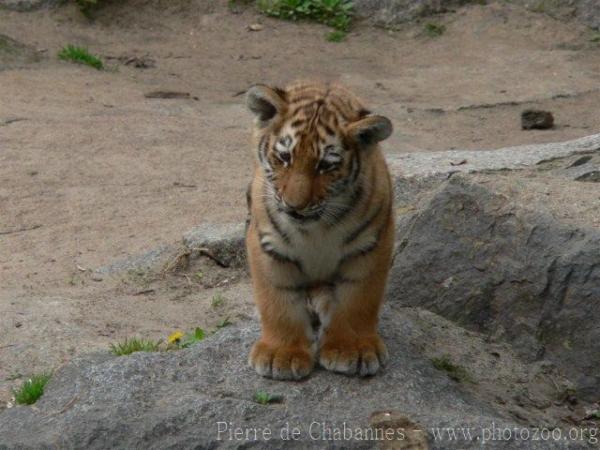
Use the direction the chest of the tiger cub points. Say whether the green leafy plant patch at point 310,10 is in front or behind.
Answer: behind

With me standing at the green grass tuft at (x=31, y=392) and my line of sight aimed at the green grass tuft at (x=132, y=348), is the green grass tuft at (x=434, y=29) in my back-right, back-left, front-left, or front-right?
front-left

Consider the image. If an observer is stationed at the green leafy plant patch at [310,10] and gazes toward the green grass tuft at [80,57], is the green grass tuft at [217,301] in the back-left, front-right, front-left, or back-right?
front-left

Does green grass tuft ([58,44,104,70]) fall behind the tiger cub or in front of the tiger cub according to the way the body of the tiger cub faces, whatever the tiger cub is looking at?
behind

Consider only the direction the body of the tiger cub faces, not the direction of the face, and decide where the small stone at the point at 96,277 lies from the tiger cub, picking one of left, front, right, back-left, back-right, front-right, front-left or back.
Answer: back-right

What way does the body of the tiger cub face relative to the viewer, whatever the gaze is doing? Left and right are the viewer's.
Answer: facing the viewer

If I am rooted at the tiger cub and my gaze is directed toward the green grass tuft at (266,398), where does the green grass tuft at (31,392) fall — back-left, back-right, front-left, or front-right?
front-right

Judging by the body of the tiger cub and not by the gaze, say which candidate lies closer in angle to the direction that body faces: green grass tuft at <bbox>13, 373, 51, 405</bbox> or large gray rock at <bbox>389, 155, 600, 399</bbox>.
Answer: the green grass tuft

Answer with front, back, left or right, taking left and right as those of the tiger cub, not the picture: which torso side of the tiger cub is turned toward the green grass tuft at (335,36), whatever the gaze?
back

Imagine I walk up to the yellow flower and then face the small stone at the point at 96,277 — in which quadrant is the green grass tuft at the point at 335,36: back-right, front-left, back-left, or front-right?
front-right

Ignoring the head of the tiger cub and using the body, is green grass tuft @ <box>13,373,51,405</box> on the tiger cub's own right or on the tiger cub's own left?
on the tiger cub's own right

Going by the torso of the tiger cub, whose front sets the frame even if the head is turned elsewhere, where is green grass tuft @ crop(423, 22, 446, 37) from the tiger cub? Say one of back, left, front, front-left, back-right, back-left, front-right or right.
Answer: back
